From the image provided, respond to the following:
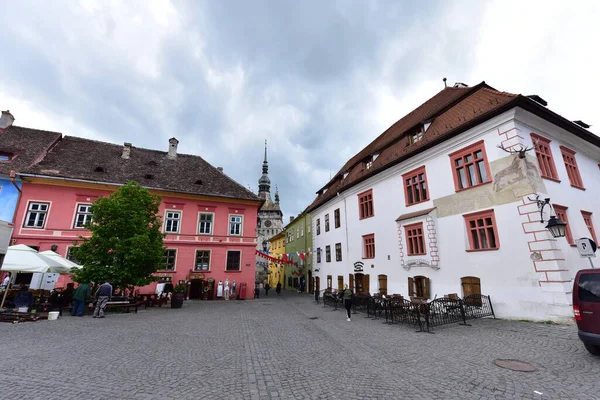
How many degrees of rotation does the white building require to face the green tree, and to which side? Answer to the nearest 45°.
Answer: approximately 45° to its right

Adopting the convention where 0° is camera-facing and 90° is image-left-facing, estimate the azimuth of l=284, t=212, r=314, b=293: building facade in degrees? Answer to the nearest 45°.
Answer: approximately 45°

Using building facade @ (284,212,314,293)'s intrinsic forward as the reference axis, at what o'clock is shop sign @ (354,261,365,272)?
The shop sign is roughly at 10 o'clock from the building facade.

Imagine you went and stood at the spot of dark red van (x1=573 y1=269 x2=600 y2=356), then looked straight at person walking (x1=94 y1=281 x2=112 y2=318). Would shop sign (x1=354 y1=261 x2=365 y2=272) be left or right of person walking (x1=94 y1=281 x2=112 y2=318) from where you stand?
right

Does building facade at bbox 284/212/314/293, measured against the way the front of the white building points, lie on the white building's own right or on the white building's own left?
on the white building's own right

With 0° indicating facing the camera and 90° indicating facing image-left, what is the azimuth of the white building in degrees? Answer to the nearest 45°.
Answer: approximately 45°

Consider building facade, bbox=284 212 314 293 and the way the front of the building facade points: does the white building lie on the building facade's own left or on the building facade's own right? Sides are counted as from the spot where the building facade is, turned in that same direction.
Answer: on the building facade's own left
